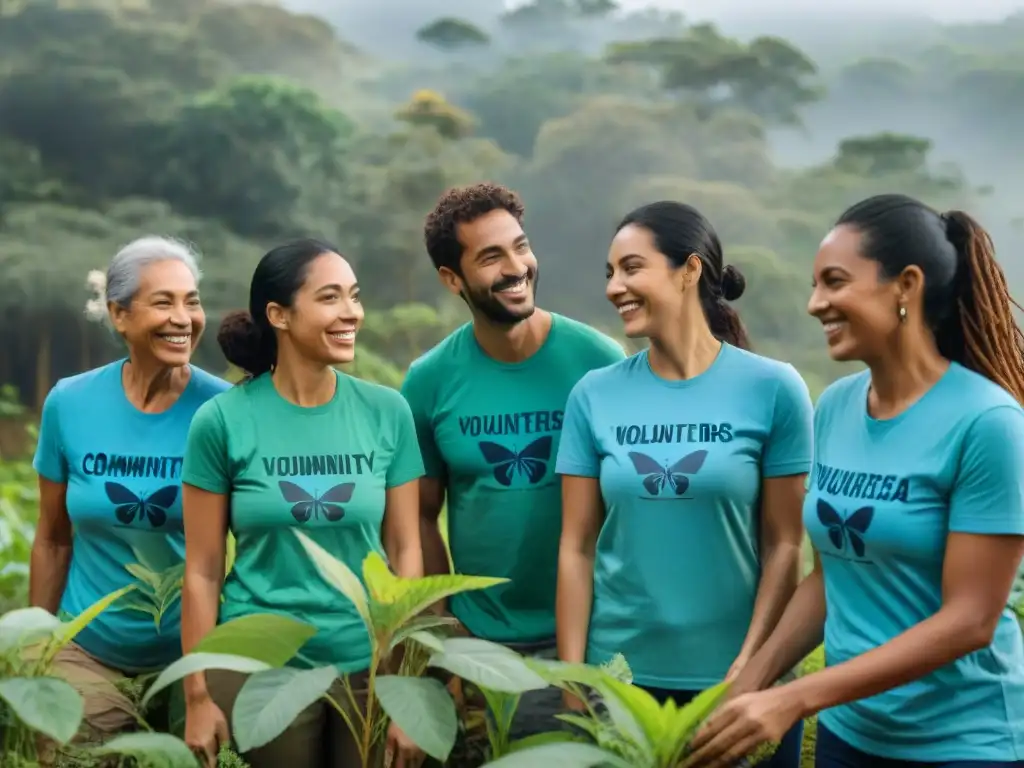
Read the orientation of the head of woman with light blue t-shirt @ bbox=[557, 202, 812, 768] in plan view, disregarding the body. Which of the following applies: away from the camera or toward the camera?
toward the camera

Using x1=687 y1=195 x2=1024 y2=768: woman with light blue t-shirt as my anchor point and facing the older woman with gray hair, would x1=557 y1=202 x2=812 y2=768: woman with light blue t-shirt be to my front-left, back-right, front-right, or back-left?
front-right

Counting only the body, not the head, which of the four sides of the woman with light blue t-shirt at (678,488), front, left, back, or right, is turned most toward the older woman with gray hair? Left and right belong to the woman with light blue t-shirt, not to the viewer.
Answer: right

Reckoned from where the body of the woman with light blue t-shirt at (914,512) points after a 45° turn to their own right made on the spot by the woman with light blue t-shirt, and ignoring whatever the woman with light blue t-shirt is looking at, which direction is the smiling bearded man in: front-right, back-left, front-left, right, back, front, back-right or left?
front-right

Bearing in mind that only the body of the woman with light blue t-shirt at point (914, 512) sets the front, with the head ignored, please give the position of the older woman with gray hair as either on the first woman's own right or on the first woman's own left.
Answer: on the first woman's own right

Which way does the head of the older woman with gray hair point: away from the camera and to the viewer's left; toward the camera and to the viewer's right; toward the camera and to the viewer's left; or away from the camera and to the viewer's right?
toward the camera and to the viewer's right

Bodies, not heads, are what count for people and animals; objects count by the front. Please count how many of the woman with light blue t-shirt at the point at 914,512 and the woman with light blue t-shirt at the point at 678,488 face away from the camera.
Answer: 0

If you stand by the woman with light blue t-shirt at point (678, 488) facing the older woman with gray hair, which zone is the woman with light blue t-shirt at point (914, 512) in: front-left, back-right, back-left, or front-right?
back-left

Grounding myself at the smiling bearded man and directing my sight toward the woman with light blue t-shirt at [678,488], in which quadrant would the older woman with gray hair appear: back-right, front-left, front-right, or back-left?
back-right

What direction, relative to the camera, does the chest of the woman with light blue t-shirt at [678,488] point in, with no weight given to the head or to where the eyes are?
toward the camera

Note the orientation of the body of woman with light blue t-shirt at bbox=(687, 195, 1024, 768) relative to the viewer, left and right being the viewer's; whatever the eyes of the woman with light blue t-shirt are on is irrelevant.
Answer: facing the viewer and to the left of the viewer
